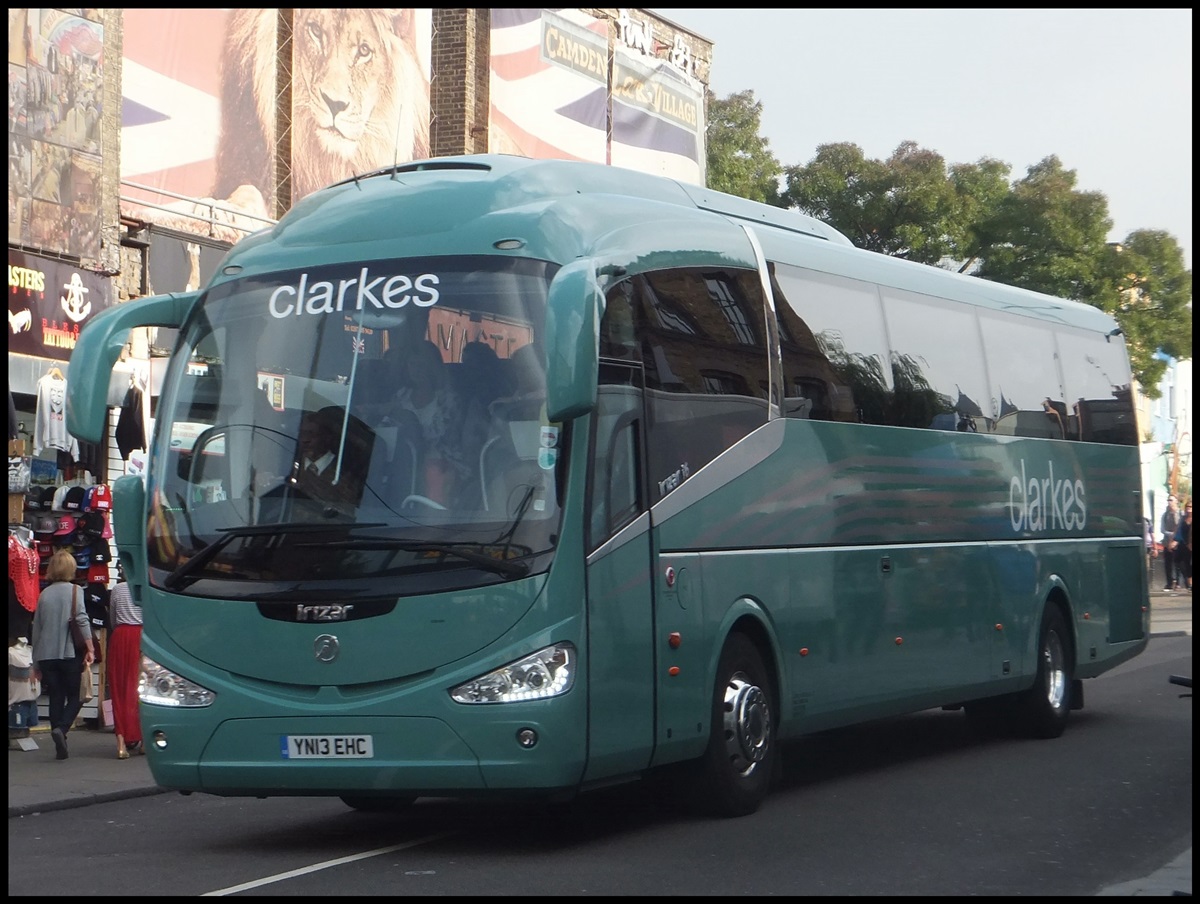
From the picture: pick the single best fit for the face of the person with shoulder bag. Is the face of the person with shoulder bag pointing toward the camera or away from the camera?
away from the camera

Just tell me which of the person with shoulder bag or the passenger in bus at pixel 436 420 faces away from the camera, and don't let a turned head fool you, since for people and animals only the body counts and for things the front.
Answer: the person with shoulder bag

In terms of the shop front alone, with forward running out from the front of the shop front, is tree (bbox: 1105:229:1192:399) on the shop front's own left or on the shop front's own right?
on the shop front's own left

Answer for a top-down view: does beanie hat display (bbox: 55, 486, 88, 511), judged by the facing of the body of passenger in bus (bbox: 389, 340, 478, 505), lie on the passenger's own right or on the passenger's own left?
on the passenger's own right

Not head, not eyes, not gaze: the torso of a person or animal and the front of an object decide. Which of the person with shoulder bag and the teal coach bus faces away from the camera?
the person with shoulder bag

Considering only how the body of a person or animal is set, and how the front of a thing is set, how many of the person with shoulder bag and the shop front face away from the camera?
1

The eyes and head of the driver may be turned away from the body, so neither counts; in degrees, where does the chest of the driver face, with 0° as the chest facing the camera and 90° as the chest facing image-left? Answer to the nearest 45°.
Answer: approximately 45°

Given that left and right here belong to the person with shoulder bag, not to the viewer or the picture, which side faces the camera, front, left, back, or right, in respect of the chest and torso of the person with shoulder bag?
back

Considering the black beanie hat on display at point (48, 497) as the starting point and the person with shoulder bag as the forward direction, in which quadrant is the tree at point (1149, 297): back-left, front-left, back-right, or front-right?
back-left

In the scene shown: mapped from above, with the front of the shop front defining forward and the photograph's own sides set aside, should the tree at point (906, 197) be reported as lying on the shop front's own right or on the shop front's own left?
on the shop front's own left
